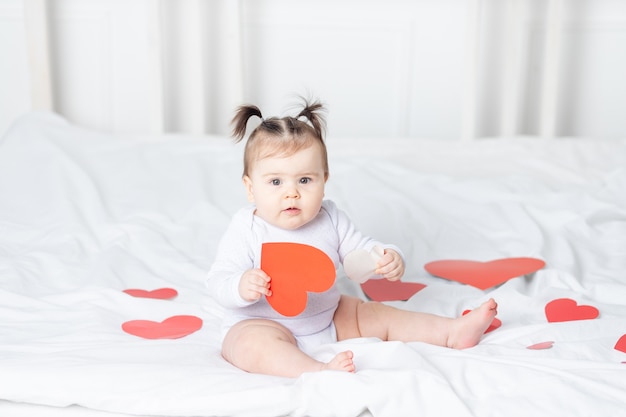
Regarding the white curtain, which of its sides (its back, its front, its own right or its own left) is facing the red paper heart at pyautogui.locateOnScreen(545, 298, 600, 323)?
front

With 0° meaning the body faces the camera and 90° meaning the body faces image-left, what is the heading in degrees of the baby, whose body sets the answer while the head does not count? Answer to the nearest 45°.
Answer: approximately 315°

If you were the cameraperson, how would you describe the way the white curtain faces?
facing the viewer

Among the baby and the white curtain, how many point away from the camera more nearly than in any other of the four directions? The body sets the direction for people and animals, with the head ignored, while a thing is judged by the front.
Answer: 0

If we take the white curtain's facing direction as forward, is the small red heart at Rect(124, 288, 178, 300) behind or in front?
in front

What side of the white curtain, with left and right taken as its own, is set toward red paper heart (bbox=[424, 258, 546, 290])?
front

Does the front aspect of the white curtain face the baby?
yes

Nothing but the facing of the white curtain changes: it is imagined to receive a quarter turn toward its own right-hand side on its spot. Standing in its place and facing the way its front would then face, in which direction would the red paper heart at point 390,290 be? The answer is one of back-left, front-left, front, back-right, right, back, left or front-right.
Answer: left
